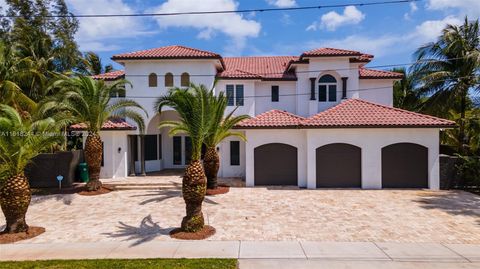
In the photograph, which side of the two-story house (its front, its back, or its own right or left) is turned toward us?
front

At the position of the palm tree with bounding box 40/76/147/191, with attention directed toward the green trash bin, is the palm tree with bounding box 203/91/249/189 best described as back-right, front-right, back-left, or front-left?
back-right

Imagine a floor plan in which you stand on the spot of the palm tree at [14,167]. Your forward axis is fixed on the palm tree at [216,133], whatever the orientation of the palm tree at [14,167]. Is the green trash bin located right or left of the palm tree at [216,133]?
left

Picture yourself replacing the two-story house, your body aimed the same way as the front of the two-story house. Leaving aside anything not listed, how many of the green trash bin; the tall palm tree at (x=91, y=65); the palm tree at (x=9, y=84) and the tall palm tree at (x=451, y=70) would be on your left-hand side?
1

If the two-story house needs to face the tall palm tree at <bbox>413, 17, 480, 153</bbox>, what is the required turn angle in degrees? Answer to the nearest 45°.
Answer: approximately 90° to its left

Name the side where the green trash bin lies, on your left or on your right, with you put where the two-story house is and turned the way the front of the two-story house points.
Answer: on your right

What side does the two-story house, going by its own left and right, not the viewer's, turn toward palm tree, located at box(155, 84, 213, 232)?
front

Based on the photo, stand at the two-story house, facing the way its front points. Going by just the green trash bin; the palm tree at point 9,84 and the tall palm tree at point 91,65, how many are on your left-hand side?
0

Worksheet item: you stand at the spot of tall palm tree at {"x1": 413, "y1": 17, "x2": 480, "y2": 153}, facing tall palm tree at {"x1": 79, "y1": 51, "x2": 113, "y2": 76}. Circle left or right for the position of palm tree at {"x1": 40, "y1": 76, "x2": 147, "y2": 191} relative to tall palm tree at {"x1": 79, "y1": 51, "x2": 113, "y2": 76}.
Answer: left

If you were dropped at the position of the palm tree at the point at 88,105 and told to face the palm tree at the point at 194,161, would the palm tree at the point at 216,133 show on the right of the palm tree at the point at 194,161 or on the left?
left

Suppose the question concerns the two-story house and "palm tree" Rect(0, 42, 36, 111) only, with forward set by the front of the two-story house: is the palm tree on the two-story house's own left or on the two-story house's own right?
on the two-story house's own right

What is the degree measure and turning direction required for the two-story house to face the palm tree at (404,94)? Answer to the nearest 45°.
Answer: approximately 135° to its left

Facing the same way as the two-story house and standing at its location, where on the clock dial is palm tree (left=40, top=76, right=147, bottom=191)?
The palm tree is roughly at 2 o'clock from the two-story house.
